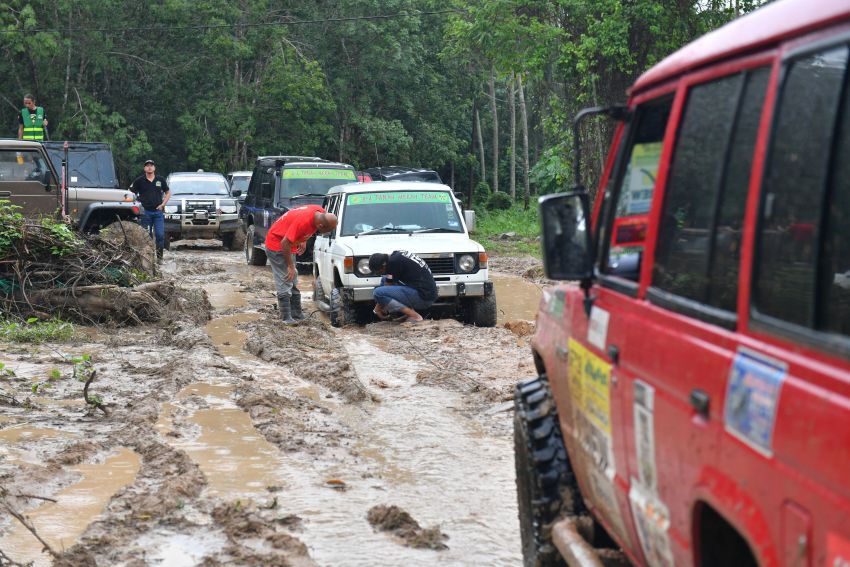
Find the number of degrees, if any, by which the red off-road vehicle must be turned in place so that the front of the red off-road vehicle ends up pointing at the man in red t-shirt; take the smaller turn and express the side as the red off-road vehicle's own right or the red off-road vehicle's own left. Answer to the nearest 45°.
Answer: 0° — it already faces them

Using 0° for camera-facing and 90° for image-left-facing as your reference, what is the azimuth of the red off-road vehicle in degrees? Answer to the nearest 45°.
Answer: approximately 135°

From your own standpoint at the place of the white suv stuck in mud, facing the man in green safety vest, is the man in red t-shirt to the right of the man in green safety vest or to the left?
left

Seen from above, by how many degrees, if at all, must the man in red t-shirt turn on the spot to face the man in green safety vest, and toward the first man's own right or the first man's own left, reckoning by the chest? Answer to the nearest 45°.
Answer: approximately 135° to the first man's own left

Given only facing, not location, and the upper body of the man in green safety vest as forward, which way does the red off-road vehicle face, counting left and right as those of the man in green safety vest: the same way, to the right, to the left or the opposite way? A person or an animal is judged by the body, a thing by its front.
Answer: the opposite way

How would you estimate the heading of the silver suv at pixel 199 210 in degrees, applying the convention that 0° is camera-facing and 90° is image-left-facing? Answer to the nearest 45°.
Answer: approximately 0°

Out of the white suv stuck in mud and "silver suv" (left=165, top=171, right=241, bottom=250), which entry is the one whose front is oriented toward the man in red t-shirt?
the silver suv
